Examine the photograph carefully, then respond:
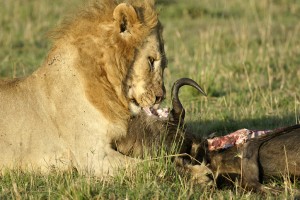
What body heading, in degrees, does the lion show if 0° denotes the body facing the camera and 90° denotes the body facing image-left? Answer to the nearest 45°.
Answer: approximately 270°
